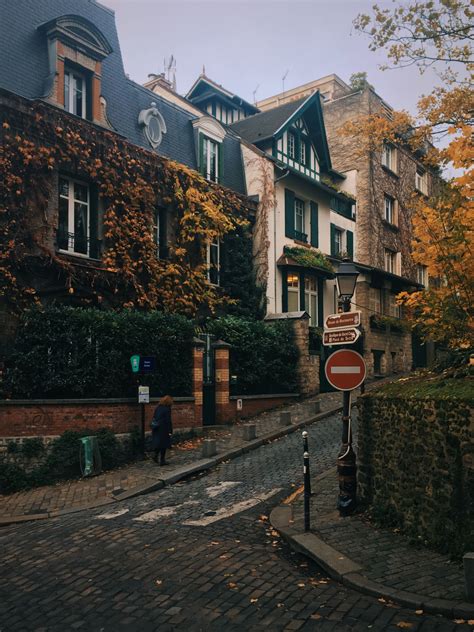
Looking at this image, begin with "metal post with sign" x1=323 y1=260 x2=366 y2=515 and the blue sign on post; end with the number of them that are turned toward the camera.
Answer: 2

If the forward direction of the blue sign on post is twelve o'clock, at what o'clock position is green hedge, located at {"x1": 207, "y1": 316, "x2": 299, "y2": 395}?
The green hedge is roughly at 7 o'clock from the blue sign on post.

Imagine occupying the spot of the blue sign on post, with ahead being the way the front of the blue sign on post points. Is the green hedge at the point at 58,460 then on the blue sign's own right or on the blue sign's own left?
on the blue sign's own right

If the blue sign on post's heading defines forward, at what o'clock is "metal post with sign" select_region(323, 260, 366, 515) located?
The metal post with sign is roughly at 11 o'clock from the blue sign on post.

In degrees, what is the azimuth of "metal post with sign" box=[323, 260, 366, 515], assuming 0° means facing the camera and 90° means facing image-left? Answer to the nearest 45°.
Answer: approximately 0°

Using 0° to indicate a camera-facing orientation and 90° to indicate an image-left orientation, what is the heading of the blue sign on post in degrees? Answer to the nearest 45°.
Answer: approximately 0°
